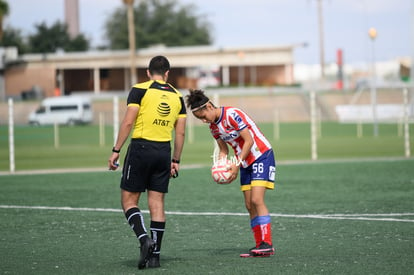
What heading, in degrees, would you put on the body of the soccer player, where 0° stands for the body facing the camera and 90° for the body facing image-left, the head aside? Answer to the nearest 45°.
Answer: approximately 45°

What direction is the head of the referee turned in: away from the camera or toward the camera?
away from the camera

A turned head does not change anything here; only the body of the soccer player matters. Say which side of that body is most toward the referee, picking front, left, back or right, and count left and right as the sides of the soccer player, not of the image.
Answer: front
